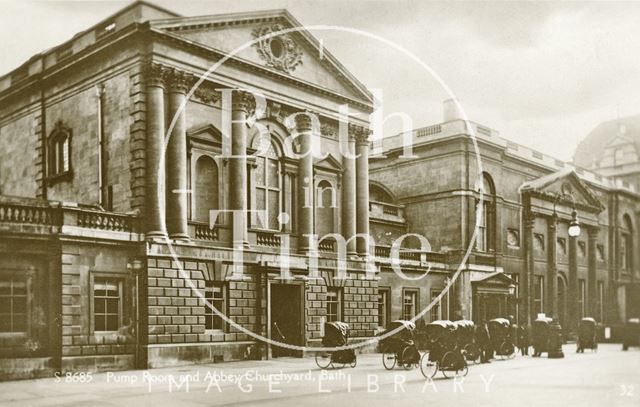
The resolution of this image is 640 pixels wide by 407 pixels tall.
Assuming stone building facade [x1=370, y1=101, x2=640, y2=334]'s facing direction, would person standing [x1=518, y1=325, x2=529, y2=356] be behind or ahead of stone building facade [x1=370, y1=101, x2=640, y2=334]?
ahead

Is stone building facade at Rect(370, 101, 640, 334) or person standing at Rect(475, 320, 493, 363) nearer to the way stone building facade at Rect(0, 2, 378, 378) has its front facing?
the person standing

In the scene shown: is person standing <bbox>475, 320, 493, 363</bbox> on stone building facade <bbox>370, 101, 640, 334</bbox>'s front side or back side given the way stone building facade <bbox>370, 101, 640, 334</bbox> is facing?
on the front side

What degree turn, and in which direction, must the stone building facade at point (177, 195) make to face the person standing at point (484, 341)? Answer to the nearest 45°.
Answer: approximately 45° to its left

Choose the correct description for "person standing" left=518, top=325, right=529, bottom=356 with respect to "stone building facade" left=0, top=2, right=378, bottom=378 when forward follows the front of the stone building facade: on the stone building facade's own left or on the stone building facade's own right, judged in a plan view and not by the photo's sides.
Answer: on the stone building facade's own left
